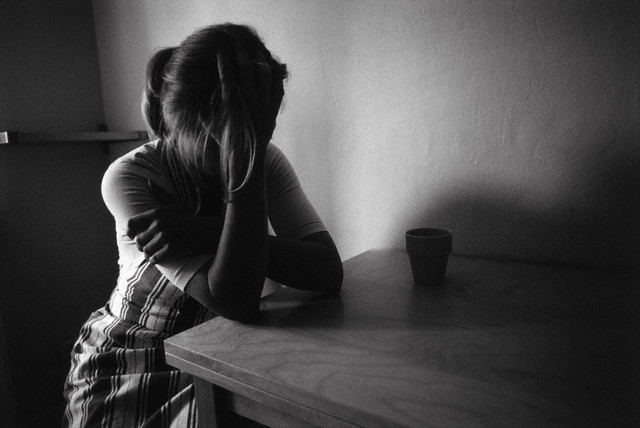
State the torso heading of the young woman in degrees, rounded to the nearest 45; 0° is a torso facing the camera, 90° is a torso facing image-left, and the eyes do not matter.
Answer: approximately 315°

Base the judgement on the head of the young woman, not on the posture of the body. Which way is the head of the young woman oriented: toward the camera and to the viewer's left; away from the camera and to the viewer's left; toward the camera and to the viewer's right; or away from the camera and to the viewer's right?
toward the camera and to the viewer's right
